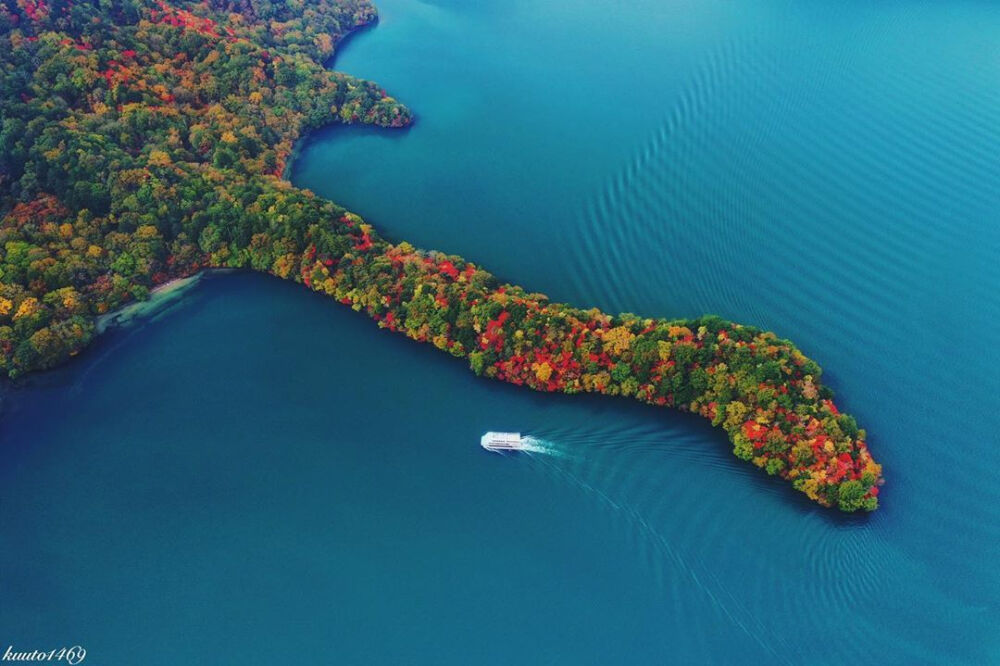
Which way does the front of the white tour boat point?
to the viewer's left
